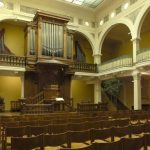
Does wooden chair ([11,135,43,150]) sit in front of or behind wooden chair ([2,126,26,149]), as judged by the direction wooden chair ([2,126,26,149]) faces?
behind

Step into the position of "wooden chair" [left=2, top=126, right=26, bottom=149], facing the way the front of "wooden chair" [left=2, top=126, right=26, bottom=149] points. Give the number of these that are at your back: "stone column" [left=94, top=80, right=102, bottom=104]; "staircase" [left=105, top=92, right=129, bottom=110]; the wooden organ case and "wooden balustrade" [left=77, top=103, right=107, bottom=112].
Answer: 0

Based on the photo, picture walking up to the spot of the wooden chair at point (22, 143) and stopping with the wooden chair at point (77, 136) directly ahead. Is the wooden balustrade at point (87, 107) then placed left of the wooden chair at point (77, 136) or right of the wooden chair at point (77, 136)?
left

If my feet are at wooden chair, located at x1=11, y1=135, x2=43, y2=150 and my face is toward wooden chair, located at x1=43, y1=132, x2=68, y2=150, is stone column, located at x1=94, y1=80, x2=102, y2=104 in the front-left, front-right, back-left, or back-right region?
front-left

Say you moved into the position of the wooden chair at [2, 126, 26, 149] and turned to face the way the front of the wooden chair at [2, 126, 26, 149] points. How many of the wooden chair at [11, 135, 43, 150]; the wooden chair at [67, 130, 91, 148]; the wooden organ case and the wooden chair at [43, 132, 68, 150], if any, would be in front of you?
1

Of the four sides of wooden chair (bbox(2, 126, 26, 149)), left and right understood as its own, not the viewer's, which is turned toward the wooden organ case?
front

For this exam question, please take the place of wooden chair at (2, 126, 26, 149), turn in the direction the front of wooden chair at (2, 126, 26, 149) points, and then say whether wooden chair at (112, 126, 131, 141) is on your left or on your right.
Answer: on your right

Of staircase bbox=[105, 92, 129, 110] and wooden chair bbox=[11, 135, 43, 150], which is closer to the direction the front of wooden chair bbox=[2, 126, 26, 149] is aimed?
the staircase

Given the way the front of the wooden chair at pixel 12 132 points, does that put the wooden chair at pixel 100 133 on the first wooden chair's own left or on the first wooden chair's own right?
on the first wooden chair's own right

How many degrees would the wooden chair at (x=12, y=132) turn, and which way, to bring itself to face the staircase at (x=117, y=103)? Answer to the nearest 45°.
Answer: approximately 45° to its right

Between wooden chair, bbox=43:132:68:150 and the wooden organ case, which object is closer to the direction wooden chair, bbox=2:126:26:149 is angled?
the wooden organ case

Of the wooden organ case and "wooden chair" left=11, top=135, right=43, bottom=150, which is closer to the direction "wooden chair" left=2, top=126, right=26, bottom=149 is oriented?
the wooden organ case

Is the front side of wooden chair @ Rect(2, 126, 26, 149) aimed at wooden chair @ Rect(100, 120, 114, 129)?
no

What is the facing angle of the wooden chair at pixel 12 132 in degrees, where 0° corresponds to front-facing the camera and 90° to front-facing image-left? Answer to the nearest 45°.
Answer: approximately 180°

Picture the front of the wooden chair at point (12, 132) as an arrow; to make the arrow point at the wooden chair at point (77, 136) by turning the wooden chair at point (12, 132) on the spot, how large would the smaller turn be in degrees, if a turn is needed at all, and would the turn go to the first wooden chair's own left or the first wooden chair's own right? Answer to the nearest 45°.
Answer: approximately 135° to the first wooden chair's own right

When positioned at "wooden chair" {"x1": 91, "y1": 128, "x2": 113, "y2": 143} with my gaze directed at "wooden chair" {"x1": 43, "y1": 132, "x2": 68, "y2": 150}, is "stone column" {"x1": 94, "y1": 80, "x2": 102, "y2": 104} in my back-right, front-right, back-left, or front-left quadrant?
back-right
